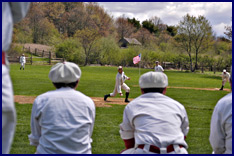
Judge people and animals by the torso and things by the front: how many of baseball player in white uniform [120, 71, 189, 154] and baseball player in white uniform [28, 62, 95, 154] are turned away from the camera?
2

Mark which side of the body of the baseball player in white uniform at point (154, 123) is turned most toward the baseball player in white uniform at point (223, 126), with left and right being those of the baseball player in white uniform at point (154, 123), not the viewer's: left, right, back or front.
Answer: right

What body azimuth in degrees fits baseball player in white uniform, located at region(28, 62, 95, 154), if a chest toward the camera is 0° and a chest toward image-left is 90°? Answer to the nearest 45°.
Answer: approximately 180°

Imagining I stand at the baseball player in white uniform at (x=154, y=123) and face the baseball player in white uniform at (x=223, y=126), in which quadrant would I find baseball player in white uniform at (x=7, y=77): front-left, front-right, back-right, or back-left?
back-right

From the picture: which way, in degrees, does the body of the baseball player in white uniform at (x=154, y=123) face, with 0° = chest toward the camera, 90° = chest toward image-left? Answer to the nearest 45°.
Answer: approximately 180°

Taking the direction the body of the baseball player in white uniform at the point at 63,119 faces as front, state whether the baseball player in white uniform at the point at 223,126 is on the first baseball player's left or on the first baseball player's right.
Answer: on the first baseball player's right

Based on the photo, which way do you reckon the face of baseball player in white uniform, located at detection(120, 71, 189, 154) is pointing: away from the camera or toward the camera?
away from the camera

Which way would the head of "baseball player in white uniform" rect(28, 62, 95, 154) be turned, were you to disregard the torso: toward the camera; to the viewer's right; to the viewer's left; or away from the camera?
away from the camera
